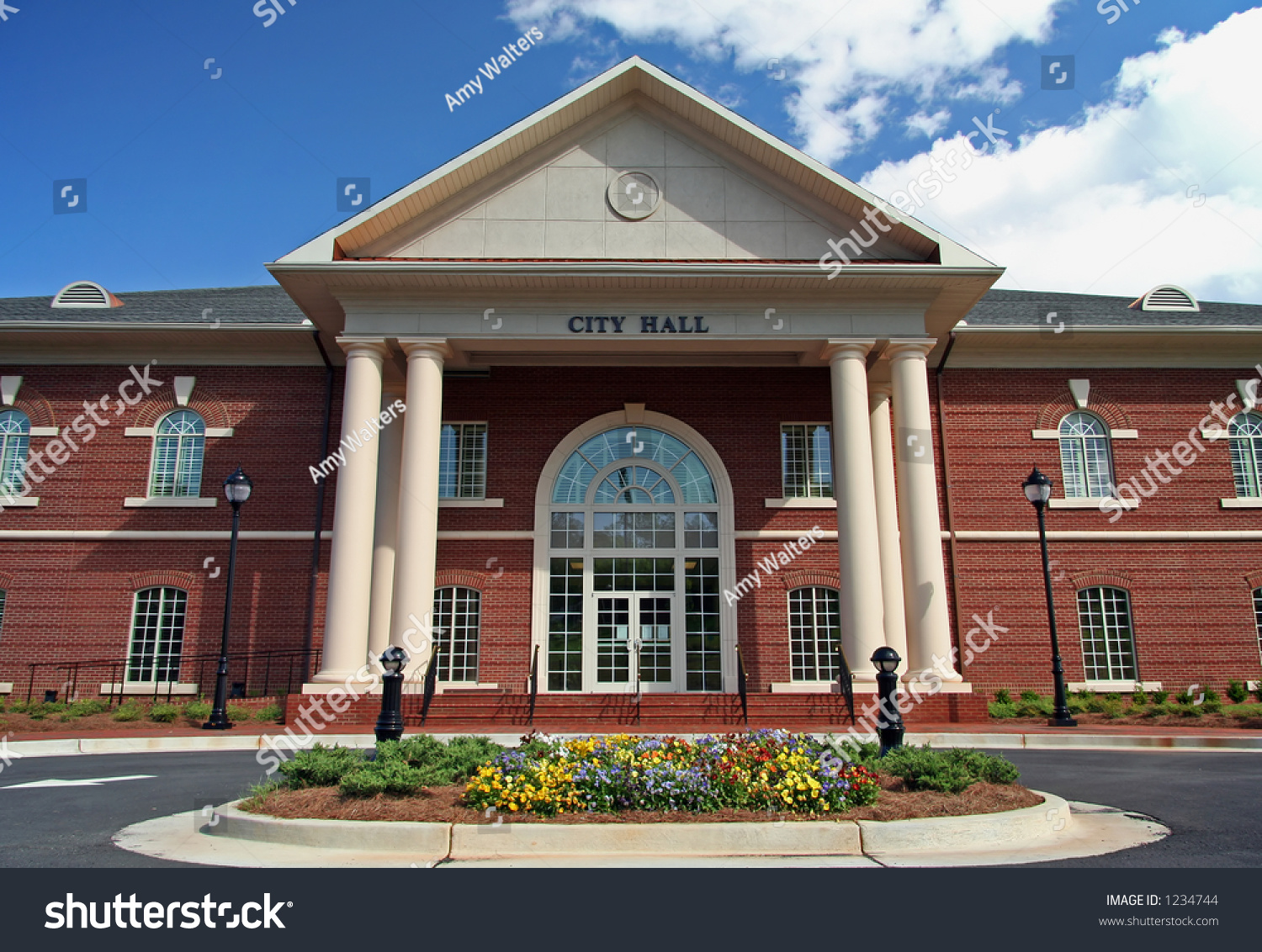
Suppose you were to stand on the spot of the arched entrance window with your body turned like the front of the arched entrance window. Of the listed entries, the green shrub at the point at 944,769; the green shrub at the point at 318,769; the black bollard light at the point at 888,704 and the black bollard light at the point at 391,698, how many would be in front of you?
4

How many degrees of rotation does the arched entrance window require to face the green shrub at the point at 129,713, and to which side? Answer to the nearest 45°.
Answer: approximately 90° to its right

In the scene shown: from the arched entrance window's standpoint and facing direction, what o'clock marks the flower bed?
The flower bed is roughly at 12 o'clock from the arched entrance window.

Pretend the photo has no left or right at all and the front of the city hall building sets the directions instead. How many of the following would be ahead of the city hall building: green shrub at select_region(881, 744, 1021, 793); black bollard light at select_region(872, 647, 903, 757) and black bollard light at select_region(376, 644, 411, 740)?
3

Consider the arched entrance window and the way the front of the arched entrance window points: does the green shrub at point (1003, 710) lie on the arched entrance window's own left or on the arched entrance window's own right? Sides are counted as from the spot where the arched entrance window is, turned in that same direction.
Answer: on the arched entrance window's own left

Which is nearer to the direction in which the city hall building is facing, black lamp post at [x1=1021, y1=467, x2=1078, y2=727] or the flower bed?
the flower bed

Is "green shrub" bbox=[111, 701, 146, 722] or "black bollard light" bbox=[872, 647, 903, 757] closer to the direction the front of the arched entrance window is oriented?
the black bollard light

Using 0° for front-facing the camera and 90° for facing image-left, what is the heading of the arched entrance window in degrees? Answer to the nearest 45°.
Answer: approximately 0°

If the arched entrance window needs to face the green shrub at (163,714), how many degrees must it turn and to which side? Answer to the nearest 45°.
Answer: approximately 90° to its right
